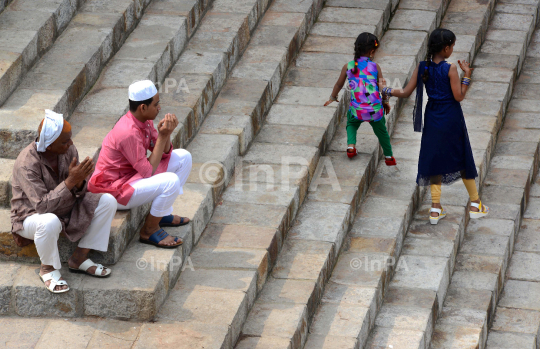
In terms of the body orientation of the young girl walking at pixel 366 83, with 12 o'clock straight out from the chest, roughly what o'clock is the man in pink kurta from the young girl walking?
The man in pink kurta is roughly at 6 o'clock from the young girl walking.

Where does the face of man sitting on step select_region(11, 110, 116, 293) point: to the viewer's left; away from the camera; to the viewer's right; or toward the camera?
to the viewer's right

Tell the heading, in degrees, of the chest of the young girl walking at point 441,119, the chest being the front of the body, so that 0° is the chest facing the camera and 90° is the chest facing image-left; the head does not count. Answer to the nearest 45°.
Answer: approximately 225°

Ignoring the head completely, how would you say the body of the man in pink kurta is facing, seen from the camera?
to the viewer's right

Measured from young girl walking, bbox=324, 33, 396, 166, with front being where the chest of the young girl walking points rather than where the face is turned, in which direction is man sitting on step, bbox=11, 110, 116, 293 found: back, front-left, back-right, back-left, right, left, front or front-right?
back

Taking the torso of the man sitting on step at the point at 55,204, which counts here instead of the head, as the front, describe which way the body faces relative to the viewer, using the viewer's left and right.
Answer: facing the viewer and to the right of the viewer

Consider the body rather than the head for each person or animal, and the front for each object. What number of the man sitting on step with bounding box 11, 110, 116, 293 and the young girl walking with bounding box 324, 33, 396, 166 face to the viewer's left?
0

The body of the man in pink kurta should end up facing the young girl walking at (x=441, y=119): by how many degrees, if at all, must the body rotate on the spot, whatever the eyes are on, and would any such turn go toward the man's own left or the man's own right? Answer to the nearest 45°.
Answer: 0° — they already face them

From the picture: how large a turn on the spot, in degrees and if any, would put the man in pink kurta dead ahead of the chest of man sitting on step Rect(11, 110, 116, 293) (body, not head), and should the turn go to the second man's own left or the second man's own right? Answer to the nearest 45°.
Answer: approximately 90° to the second man's own left

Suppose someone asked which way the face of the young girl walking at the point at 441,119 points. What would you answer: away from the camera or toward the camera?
away from the camera

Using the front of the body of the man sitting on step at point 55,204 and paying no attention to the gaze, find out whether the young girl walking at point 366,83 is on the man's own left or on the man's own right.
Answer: on the man's own left

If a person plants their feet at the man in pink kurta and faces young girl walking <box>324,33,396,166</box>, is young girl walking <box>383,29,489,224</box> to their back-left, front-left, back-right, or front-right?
front-right

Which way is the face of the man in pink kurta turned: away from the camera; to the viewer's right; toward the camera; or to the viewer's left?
to the viewer's right

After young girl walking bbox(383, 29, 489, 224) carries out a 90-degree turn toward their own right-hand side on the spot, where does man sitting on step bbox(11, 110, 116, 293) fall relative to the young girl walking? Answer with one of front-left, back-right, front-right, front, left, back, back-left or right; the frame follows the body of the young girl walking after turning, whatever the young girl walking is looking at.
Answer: right

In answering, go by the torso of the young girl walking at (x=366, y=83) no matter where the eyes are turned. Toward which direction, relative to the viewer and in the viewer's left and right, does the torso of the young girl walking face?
facing away from the viewer and to the right of the viewer

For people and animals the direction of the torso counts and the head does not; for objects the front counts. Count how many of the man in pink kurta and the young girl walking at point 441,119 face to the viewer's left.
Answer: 0

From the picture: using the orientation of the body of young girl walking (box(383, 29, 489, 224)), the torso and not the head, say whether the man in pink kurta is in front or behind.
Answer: behind
